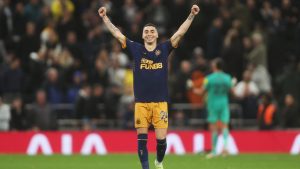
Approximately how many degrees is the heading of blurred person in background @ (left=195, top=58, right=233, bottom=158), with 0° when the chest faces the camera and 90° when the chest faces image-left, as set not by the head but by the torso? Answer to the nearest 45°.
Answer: approximately 135°

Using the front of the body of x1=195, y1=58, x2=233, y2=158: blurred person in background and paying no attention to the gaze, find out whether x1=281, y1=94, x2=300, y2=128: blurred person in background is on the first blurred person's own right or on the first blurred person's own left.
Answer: on the first blurred person's own right

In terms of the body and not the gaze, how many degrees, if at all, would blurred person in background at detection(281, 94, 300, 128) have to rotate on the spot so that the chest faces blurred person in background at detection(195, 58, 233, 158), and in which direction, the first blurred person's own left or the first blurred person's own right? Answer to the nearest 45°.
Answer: approximately 45° to the first blurred person's own right

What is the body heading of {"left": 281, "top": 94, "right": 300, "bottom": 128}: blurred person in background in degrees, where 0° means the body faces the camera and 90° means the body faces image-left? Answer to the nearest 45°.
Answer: approximately 0°

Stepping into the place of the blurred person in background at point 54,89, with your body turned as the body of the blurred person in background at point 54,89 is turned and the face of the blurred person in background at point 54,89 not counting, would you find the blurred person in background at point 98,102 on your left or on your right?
on your left

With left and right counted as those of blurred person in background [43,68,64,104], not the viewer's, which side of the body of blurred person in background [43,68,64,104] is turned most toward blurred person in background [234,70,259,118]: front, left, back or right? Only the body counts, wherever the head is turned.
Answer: left

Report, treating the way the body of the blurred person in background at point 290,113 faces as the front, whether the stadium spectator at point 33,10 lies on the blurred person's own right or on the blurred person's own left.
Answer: on the blurred person's own right

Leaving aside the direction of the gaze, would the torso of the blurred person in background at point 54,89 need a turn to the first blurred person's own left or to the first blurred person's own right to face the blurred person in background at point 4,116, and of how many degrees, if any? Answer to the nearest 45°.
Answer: approximately 90° to the first blurred person's own right

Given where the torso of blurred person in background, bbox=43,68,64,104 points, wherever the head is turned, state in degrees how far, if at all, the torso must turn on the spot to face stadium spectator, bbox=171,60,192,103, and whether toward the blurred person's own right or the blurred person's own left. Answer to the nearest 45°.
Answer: approximately 90° to the blurred person's own left

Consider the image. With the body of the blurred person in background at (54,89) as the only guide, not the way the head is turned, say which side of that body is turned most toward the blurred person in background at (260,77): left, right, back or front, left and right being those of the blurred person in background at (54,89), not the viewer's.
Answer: left
